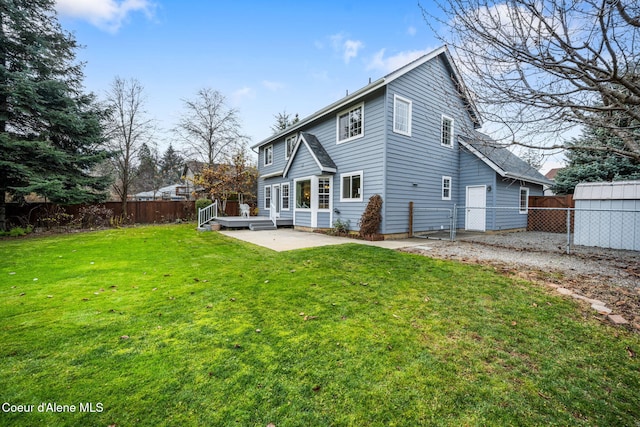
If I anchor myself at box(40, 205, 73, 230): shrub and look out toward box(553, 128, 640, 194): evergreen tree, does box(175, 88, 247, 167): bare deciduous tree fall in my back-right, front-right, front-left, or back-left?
front-left
